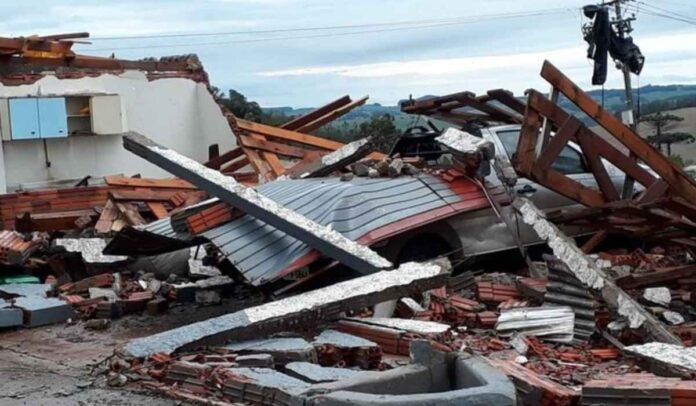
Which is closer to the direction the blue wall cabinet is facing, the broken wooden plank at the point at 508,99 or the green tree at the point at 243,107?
the broken wooden plank

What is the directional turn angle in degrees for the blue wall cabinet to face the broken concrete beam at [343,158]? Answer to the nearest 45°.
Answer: approximately 45° to its left

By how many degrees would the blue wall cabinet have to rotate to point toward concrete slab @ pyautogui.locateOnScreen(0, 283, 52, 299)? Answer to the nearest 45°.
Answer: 0° — it already faces it

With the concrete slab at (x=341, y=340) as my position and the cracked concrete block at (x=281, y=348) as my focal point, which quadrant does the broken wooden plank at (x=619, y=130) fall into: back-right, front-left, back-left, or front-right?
back-right

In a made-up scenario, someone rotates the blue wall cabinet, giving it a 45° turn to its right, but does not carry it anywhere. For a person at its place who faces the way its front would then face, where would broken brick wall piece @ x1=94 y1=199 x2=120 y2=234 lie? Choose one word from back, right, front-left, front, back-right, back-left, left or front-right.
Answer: front-left

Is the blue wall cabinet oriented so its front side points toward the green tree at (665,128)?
no

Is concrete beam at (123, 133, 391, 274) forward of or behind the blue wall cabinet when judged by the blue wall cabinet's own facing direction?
forward

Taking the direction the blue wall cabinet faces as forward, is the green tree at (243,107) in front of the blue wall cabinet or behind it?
behind

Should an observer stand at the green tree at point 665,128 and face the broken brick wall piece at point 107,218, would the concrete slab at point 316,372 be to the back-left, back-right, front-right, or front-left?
front-left

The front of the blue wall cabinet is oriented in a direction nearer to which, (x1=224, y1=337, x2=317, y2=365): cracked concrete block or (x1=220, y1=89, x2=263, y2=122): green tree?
the cracked concrete block

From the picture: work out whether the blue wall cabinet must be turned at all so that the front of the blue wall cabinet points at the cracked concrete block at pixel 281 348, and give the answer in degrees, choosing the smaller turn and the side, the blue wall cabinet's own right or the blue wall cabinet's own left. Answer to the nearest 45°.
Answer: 0° — it already faces it

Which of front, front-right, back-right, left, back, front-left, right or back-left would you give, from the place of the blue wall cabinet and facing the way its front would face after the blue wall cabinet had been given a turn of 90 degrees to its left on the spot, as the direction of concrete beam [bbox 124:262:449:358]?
right

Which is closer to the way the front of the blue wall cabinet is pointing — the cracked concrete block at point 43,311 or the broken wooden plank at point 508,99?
the cracked concrete block

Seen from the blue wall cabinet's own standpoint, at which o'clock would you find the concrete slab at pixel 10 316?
The concrete slab is roughly at 12 o'clock from the blue wall cabinet.

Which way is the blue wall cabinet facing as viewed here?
toward the camera

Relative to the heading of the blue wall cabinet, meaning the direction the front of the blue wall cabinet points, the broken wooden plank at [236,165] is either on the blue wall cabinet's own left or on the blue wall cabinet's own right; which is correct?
on the blue wall cabinet's own left
